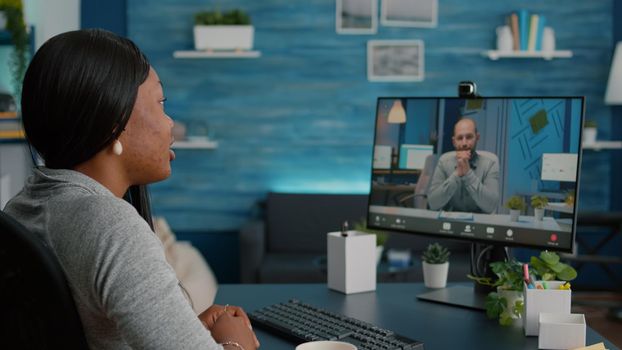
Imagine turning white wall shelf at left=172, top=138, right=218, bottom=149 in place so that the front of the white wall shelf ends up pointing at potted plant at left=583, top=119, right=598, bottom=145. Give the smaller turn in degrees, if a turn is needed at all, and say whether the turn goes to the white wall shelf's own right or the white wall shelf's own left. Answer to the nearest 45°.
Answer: approximately 90° to the white wall shelf's own left

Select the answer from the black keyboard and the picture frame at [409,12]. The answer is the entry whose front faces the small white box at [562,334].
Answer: the picture frame

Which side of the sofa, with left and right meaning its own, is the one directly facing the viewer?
front

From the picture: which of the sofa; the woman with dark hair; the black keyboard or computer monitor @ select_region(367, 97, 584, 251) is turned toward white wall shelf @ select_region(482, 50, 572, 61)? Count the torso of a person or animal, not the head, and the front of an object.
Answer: the woman with dark hair

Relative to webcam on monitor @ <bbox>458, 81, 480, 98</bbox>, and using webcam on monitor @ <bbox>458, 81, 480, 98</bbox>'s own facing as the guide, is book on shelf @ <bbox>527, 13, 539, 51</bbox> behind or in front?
behind

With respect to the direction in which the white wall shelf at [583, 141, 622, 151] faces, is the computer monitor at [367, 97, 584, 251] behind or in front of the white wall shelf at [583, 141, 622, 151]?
in front

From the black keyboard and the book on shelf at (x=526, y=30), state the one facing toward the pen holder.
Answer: the book on shelf

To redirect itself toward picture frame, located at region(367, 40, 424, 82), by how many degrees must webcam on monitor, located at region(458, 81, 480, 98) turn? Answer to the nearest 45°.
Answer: approximately 135° to its right

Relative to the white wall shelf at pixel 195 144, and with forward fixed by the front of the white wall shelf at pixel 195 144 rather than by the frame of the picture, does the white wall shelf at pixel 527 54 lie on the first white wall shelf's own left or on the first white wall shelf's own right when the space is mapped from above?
on the first white wall shelf's own left

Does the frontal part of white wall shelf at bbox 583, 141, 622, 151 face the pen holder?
yes

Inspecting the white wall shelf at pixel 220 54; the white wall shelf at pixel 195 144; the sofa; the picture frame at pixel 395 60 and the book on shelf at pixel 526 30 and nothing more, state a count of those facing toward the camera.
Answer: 5

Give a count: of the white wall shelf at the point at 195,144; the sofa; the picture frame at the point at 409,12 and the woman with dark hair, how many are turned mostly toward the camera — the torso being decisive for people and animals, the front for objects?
3

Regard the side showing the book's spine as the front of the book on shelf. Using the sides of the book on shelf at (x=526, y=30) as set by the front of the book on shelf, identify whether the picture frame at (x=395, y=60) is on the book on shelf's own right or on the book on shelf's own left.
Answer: on the book on shelf's own right

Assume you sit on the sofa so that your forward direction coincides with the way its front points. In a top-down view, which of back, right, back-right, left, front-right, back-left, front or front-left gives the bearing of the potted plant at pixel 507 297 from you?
front

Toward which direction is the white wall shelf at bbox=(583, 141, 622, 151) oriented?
toward the camera

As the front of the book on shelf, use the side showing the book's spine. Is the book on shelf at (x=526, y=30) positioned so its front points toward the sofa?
no

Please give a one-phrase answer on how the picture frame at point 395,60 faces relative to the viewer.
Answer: facing the viewer

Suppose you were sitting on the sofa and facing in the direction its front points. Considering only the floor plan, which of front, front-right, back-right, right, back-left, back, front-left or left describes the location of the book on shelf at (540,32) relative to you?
left

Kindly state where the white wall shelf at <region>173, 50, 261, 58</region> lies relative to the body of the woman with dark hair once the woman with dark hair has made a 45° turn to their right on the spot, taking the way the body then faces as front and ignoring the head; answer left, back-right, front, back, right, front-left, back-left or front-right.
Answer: left

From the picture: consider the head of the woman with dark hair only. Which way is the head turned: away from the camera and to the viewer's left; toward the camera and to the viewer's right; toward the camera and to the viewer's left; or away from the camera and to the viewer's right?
away from the camera and to the viewer's right
